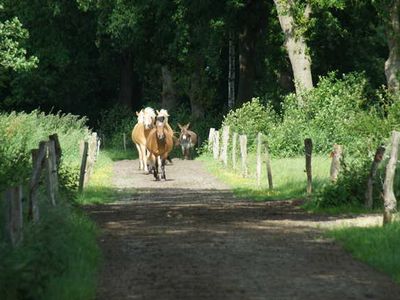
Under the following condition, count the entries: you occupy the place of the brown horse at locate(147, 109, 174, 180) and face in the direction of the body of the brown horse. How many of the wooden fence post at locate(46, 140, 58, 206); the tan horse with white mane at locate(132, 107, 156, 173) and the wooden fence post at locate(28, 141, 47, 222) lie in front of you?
2

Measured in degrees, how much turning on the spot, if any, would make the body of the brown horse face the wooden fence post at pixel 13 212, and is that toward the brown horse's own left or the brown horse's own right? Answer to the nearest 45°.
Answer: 0° — it already faces it

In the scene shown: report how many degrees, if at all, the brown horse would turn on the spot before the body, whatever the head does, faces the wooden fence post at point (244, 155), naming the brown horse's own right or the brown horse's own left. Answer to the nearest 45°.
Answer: approximately 45° to the brown horse's own left

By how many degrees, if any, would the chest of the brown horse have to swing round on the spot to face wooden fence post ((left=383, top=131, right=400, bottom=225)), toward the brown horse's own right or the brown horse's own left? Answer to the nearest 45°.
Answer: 0° — it already faces it

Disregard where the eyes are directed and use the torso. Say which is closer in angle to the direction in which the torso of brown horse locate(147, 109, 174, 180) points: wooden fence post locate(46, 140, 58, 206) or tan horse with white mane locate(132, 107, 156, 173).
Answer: the wooden fence post

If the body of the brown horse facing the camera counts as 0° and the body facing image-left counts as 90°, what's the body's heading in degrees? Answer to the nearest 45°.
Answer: approximately 0°
